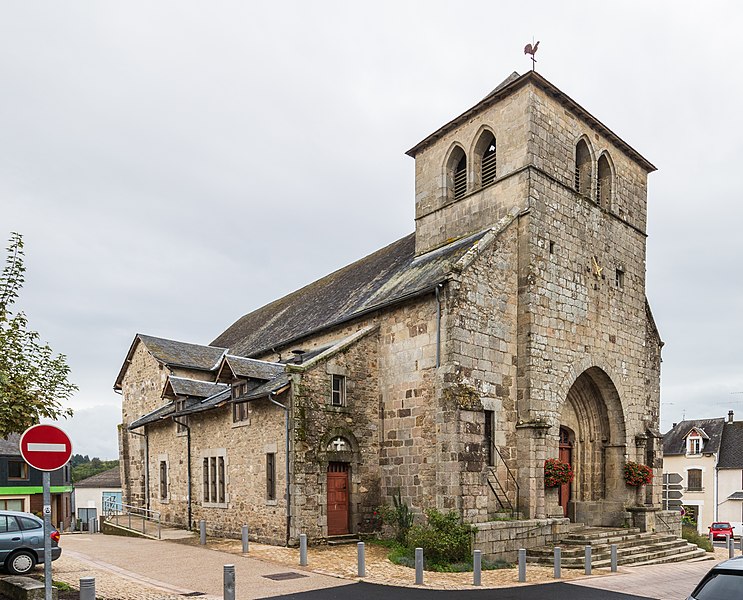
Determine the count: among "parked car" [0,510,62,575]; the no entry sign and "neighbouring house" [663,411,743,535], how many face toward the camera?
2

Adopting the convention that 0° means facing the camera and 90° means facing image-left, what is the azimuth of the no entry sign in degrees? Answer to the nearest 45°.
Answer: approximately 0°

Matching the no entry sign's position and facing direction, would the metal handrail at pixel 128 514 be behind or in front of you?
behind

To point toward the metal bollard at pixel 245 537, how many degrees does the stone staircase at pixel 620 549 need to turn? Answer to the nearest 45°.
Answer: approximately 90° to its right

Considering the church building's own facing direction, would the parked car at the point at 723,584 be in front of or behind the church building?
in front

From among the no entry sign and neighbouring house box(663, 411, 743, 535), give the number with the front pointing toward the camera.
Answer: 2

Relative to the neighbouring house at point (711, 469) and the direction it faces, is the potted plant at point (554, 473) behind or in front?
in front

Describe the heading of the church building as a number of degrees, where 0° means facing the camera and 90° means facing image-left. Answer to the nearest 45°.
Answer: approximately 315°
